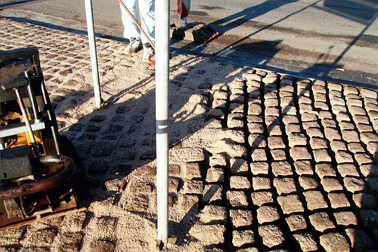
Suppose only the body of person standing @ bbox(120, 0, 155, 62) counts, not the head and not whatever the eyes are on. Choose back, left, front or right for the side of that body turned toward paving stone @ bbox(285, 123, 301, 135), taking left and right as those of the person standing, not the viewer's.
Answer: left

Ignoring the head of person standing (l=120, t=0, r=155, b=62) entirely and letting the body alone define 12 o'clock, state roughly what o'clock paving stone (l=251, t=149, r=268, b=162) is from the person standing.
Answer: The paving stone is roughly at 10 o'clock from the person standing.

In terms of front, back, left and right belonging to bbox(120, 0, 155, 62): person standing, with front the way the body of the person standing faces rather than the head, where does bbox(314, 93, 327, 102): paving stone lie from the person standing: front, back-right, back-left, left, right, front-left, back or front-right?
left

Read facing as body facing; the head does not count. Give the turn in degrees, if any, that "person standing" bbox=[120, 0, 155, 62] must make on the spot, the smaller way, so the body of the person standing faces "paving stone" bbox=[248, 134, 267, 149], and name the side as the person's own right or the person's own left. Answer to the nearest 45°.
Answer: approximately 45° to the person's own left

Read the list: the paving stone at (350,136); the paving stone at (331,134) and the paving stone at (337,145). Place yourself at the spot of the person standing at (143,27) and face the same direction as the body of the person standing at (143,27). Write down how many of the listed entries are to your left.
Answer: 3

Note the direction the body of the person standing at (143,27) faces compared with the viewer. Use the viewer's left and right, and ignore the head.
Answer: facing the viewer and to the left of the viewer

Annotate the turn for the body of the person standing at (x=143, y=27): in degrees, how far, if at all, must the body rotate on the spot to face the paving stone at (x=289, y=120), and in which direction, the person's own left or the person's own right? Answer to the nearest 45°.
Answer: approximately 90° to the person's own left

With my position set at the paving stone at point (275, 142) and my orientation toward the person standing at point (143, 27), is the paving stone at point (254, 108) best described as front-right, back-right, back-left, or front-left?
front-right

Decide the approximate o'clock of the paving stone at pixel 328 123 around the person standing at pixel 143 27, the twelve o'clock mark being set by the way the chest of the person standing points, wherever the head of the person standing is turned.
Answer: The paving stone is roughly at 9 o'clock from the person standing.

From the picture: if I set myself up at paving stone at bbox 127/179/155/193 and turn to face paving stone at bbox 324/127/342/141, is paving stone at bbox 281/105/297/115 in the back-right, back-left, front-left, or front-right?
front-left

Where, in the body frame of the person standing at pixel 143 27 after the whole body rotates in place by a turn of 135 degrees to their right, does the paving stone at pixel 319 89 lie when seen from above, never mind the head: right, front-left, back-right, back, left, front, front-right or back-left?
back-right

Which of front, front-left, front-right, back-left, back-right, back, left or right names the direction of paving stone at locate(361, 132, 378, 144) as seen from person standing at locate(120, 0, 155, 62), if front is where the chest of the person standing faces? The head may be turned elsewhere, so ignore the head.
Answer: left

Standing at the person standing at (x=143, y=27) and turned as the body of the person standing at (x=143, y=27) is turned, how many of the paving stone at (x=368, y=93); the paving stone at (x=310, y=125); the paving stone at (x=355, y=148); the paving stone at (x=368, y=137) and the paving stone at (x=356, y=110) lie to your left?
5

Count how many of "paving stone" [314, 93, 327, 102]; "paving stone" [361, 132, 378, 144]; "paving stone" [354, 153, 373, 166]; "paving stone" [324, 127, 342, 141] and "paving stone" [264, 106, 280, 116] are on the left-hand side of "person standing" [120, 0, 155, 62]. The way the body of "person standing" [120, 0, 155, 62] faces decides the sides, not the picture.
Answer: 5

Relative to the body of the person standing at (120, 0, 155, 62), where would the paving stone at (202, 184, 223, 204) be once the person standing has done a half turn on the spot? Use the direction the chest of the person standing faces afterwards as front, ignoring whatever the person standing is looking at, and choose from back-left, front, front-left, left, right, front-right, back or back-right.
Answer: back-right

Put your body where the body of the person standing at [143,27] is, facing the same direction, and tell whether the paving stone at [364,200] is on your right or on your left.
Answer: on your left

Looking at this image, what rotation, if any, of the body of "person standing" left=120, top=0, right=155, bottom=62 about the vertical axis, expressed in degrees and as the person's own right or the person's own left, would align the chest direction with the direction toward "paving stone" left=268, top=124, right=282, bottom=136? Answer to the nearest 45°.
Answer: approximately 90° to the person's own left

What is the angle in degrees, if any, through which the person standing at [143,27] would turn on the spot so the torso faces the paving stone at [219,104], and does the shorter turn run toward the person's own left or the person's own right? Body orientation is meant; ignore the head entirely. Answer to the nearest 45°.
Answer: approximately 90° to the person's own left

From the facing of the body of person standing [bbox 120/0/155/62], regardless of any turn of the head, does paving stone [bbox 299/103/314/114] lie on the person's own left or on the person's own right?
on the person's own left

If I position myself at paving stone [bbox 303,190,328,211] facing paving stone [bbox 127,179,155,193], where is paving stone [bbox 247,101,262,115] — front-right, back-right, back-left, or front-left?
front-right

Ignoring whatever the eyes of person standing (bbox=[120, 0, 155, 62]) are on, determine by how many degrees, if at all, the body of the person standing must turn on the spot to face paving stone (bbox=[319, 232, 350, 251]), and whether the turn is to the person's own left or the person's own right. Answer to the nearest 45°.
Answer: approximately 45° to the person's own left
